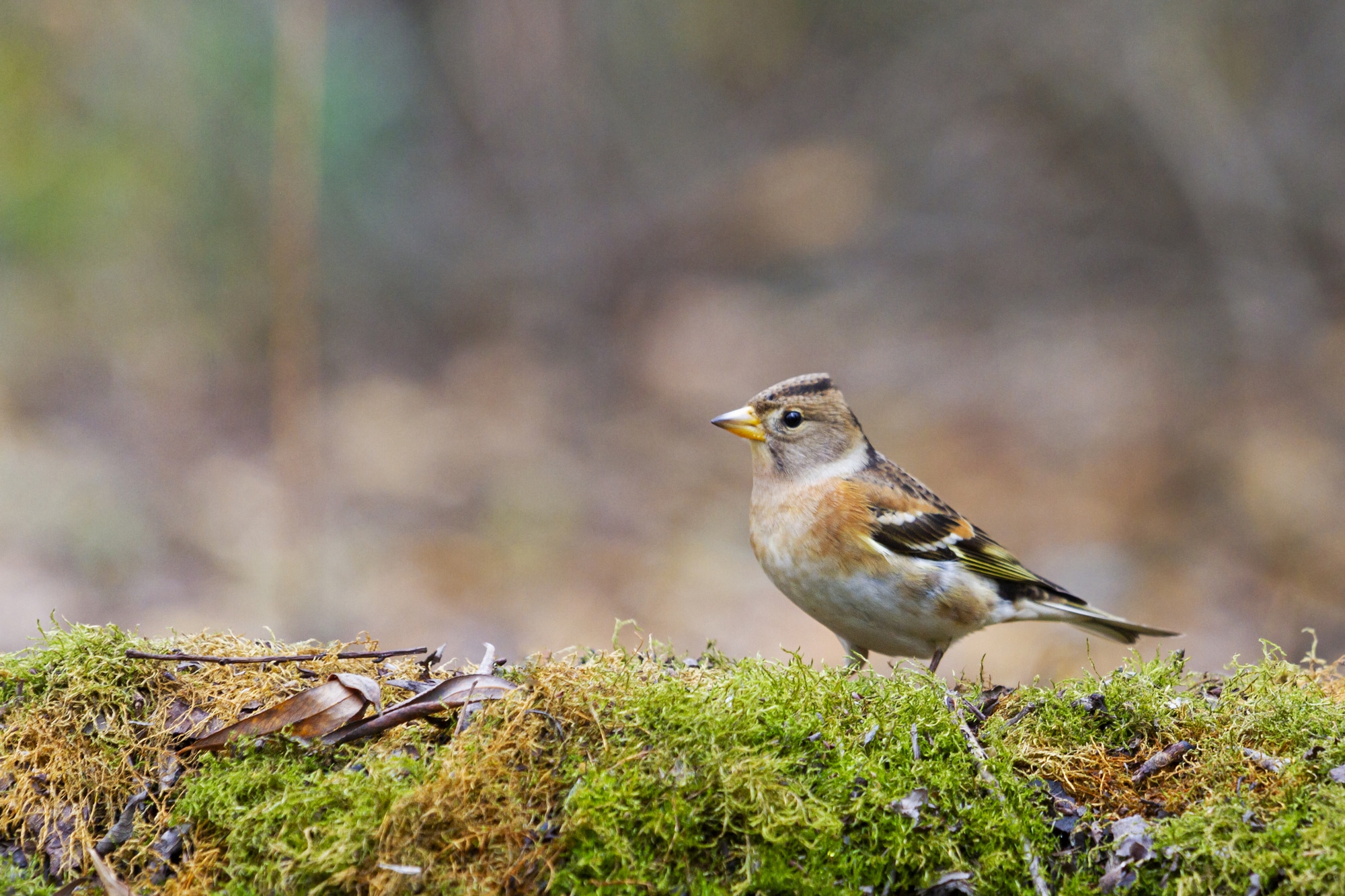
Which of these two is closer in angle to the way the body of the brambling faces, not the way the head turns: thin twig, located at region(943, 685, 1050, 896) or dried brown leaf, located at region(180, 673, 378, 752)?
the dried brown leaf

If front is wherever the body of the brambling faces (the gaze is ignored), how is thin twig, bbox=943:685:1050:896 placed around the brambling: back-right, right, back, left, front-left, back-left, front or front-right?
left

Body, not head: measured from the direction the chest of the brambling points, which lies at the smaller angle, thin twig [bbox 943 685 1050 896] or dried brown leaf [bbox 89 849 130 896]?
the dried brown leaf

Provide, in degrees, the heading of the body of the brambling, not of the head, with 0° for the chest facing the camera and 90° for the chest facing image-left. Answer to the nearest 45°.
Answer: approximately 90°

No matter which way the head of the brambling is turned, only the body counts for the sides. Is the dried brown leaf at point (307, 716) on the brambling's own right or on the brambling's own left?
on the brambling's own left

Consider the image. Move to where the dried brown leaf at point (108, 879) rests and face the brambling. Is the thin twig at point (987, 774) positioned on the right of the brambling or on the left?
right

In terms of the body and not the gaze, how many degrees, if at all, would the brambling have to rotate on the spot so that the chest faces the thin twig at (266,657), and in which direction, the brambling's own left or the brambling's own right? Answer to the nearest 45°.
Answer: approximately 45° to the brambling's own left

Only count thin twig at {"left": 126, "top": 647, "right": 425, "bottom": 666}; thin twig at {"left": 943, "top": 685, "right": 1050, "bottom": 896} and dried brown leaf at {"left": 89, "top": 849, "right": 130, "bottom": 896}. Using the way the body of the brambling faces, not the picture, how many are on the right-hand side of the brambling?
0

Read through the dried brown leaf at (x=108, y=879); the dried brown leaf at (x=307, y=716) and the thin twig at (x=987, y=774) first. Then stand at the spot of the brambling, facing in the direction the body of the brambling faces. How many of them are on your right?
0

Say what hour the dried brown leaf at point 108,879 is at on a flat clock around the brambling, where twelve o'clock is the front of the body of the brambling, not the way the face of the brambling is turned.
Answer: The dried brown leaf is roughly at 10 o'clock from the brambling.
